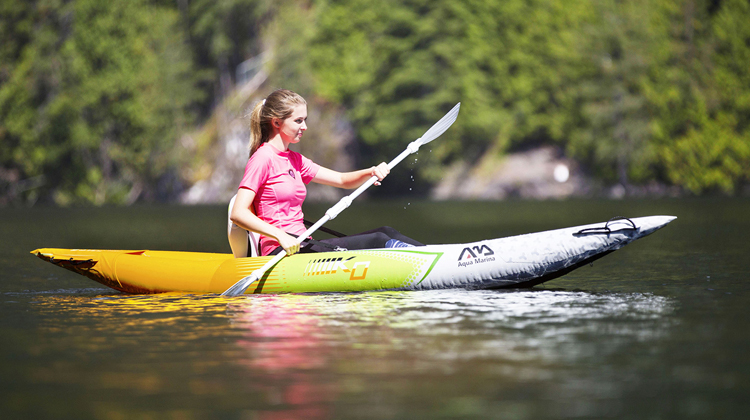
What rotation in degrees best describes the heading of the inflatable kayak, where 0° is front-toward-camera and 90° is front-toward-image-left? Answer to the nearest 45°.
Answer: approximately 270°

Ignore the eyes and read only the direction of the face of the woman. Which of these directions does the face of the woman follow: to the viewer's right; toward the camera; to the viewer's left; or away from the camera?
to the viewer's right
